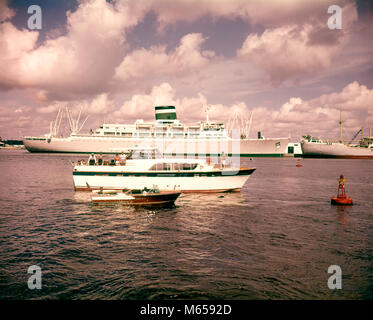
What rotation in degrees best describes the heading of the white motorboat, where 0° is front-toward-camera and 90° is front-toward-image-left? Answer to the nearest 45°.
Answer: approximately 270°

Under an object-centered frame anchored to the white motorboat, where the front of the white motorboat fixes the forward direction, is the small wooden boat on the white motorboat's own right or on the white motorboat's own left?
on the white motorboat's own right

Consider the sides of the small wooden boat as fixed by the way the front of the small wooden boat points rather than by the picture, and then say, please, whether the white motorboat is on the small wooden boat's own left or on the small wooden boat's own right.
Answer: on the small wooden boat's own left

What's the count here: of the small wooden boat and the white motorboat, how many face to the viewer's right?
2

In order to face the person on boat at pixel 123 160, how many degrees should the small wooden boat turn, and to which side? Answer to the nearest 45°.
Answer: approximately 90° to its left

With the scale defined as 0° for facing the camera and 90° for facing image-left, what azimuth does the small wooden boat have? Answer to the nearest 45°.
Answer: approximately 270°
